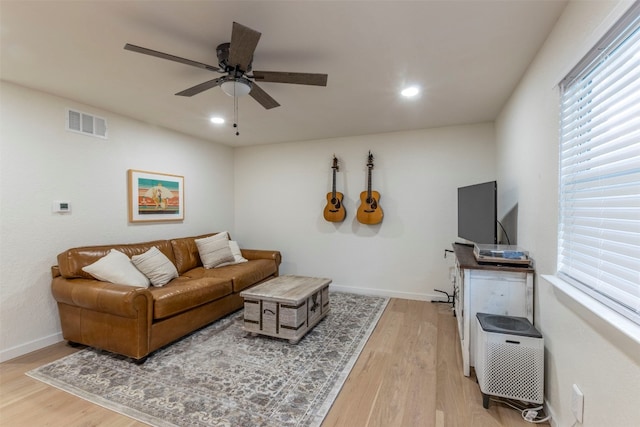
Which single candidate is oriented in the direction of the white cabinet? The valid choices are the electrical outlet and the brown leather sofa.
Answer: the brown leather sofa

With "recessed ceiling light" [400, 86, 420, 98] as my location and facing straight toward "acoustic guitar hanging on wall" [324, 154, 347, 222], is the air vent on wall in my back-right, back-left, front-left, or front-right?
front-left

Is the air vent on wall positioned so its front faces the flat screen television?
yes

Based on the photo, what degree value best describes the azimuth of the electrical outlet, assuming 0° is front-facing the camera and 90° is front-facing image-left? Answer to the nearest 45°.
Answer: approximately 45°

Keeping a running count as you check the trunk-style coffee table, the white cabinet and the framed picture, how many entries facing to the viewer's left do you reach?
1

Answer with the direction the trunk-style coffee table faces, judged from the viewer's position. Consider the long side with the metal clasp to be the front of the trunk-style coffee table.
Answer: facing the viewer and to the right of the viewer

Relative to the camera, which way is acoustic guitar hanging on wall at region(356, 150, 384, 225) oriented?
toward the camera

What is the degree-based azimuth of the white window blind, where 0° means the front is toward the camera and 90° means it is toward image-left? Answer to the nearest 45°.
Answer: approximately 45°

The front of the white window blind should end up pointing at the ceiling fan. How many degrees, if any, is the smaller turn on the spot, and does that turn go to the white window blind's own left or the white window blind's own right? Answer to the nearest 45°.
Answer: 0° — it already faces it

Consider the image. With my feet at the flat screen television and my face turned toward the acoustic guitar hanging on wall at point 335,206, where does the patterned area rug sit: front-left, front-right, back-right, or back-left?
front-left

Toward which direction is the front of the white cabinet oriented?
to the viewer's left

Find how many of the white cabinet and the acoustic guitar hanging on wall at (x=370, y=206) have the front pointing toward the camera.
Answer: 1

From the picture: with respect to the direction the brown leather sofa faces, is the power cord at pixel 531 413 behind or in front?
in front
